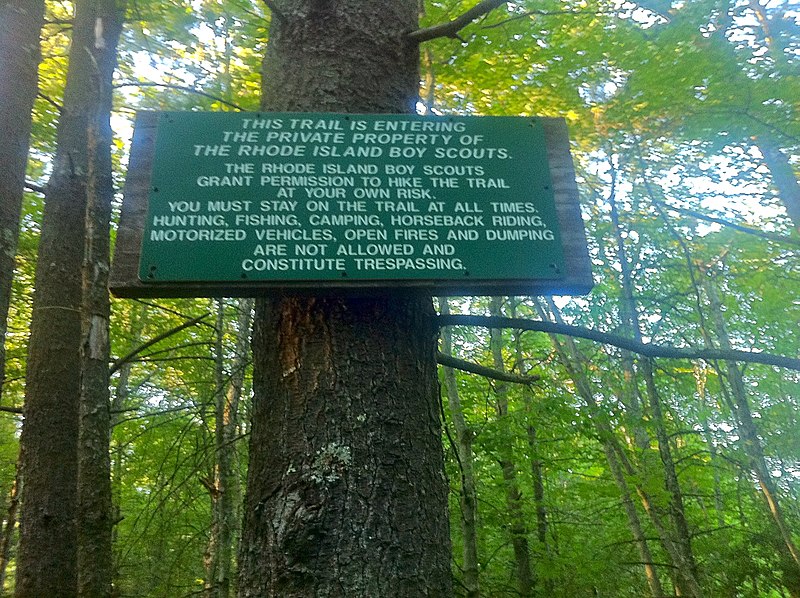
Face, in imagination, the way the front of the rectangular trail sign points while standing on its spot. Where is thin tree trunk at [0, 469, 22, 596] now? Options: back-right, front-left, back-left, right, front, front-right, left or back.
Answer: back-right

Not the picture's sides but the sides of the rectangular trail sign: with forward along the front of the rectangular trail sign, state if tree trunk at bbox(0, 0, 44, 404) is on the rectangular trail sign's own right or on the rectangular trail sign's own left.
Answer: on the rectangular trail sign's own right

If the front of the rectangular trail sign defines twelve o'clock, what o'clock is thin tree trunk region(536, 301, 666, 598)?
The thin tree trunk is roughly at 7 o'clock from the rectangular trail sign.

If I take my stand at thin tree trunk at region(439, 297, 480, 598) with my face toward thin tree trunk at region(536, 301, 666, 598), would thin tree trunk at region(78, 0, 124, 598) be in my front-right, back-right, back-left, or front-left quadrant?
back-right

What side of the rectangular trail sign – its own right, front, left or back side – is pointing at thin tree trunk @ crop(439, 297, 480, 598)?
back

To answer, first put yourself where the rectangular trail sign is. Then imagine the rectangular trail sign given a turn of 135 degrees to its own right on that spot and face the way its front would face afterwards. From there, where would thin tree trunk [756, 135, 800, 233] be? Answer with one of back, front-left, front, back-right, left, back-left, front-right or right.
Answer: right

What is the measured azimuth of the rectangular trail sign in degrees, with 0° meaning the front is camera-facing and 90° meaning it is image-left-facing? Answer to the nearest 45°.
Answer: approximately 0°

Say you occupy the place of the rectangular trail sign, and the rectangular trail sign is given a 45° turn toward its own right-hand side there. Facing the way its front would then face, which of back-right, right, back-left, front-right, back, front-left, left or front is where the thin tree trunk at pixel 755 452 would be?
back

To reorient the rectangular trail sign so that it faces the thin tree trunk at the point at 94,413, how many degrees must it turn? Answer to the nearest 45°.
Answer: approximately 135° to its right
